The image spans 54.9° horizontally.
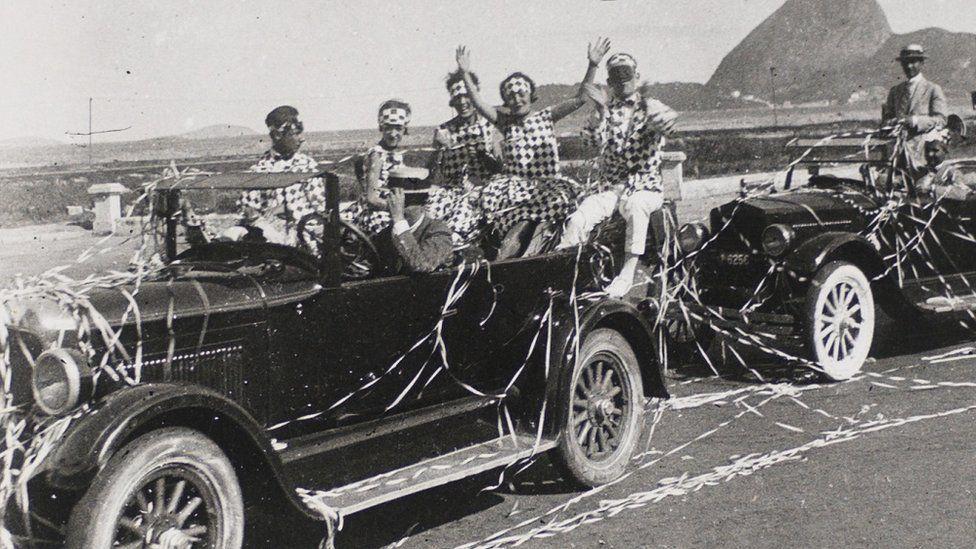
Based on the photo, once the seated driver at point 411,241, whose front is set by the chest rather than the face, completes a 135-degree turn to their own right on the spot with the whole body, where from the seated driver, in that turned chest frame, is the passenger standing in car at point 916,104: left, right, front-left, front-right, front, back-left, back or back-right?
front-right

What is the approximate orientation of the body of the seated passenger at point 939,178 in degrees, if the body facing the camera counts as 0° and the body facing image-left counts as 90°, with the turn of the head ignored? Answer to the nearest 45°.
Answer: approximately 45°

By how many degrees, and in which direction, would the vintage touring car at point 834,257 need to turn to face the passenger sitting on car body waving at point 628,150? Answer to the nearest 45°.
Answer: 0° — it already faces them

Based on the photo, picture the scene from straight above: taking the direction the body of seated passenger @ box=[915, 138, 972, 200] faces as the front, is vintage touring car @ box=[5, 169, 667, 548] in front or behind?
in front

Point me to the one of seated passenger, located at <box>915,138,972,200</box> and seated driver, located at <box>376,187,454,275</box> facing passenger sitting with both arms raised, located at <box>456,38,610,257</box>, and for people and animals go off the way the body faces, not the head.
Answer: seated passenger, located at <box>915,138,972,200</box>

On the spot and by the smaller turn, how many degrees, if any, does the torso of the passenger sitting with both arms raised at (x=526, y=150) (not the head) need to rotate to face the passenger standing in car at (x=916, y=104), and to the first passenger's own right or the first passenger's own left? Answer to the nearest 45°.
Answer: approximately 135° to the first passenger's own left

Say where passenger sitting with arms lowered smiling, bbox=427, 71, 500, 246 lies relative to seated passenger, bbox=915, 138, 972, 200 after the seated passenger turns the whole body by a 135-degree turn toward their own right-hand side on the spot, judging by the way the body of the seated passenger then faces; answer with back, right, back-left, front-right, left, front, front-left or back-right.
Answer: back-left

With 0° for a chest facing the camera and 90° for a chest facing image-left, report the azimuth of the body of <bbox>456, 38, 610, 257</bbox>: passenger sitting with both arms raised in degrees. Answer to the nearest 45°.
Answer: approximately 0°

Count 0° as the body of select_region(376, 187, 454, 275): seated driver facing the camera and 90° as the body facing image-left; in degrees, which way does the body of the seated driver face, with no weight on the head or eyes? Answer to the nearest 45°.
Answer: approximately 45°

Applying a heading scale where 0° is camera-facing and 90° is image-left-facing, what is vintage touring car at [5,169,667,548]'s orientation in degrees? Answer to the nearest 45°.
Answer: approximately 45°

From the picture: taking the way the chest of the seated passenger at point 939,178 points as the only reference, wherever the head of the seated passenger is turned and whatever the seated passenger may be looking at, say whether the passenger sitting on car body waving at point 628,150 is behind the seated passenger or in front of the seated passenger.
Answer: in front

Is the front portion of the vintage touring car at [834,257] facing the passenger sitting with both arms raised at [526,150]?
yes

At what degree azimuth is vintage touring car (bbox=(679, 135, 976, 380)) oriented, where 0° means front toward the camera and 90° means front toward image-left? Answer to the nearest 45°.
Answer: approximately 45°
